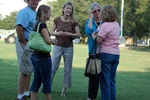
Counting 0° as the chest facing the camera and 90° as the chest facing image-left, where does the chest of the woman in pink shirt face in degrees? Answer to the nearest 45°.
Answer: approximately 135°

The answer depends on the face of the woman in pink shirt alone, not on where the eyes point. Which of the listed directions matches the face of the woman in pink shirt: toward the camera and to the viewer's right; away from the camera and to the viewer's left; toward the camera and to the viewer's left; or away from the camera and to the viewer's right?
away from the camera and to the viewer's left

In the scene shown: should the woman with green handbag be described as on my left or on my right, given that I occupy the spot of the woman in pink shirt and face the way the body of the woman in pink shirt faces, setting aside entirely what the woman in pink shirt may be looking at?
on my left
